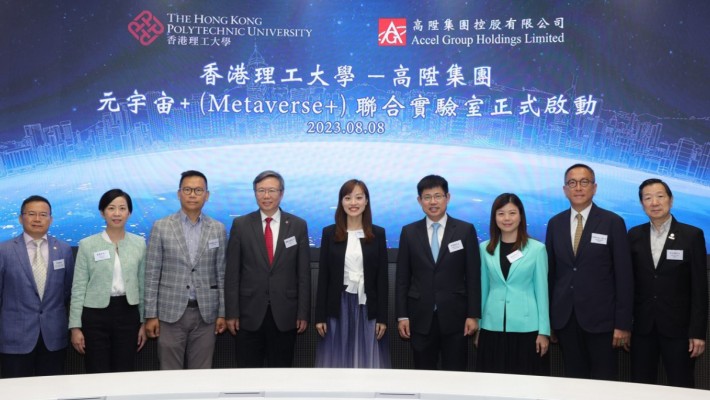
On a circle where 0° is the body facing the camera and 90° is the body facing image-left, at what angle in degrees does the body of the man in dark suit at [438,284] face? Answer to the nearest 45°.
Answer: approximately 0°

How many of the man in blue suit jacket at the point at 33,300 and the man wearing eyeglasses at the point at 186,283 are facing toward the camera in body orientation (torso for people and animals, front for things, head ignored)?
2

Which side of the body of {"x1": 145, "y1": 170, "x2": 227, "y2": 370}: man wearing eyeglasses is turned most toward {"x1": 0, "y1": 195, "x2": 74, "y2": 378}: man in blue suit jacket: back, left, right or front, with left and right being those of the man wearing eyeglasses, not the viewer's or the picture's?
right

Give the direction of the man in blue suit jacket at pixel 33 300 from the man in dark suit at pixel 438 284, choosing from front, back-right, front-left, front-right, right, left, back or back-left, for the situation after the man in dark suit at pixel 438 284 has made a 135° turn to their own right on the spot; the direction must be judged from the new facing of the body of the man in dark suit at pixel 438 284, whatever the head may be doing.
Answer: front-left

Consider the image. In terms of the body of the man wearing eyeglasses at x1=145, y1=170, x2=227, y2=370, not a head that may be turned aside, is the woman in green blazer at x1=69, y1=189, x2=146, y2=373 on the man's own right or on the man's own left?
on the man's own right

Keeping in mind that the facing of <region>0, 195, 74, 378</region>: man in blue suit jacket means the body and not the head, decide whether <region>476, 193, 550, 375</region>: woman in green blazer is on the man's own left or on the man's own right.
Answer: on the man's own left
